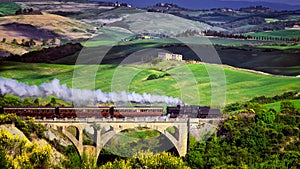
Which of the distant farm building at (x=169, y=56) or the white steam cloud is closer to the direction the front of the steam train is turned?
the distant farm building

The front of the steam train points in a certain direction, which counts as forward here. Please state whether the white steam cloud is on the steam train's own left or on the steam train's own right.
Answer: on the steam train's own left

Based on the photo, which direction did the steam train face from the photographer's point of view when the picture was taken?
facing to the right of the viewer

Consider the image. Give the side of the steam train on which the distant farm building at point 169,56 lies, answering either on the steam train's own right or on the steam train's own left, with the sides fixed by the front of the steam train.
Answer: on the steam train's own left
